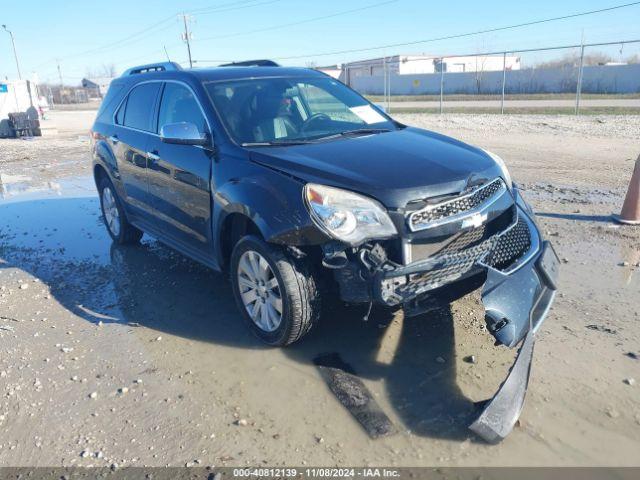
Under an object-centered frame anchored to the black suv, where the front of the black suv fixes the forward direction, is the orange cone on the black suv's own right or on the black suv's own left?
on the black suv's own left

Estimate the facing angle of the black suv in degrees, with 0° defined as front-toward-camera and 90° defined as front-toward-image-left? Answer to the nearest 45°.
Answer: approximately 315°
